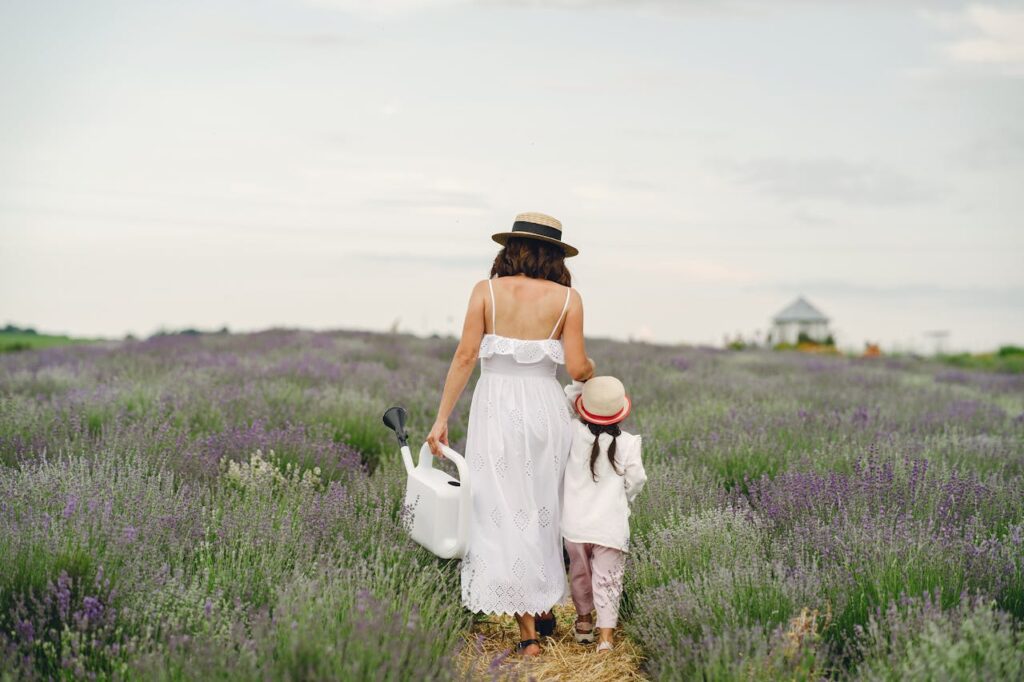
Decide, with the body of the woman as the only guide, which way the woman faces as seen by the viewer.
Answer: away from the camera

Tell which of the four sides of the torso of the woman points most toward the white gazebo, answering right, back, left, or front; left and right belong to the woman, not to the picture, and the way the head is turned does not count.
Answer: front

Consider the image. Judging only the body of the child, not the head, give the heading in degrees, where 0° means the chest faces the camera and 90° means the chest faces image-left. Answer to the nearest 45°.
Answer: approximately 180°

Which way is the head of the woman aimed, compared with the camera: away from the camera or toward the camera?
away from the camera

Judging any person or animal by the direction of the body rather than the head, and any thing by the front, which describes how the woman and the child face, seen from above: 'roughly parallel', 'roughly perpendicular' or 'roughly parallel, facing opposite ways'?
roughly parallel

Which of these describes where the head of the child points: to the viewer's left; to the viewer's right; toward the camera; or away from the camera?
away from the camera

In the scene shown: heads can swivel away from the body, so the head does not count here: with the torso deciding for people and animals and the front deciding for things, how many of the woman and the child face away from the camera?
2
